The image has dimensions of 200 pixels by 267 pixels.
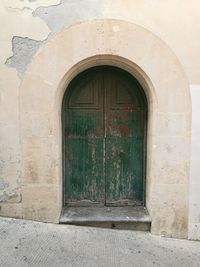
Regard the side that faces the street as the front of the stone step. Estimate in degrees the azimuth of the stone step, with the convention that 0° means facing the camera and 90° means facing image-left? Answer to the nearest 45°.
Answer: approximately 0°
